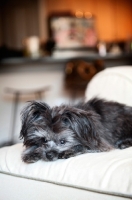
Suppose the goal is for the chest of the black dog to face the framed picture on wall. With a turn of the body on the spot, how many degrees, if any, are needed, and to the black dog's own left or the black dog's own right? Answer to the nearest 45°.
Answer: approximately 135° to the black dog's own right

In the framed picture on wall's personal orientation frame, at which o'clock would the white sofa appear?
The white sofa is roughly at 12 o'clock from the framed picture on wall.

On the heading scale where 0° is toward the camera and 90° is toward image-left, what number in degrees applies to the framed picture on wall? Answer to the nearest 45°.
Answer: approximately 0°

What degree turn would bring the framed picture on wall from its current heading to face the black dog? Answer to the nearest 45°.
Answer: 0° — it already faces it

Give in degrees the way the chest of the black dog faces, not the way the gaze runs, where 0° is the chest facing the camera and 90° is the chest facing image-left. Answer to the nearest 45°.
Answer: approximately 45°
